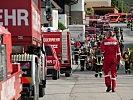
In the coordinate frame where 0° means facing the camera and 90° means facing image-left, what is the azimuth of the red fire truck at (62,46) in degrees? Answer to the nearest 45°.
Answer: approximately 180°

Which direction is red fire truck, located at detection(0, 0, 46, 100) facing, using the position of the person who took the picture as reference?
facing away from the viewer

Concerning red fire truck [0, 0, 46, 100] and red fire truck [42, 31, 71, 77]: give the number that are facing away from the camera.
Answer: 2

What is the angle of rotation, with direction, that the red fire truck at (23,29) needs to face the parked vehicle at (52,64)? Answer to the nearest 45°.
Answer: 0° — it already faces it
